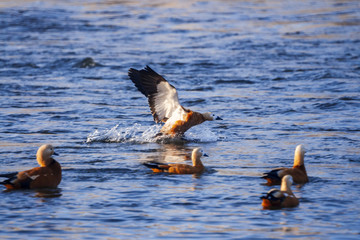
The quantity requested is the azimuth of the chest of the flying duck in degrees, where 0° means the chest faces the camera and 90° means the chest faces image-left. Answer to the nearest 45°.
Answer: approximately 270°

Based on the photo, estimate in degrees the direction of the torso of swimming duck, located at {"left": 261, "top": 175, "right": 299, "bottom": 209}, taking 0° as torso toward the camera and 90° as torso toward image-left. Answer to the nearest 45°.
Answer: approximately 225°

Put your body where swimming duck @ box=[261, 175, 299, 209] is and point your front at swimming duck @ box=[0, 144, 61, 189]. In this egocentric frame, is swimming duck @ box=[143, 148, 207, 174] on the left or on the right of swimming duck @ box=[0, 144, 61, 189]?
right

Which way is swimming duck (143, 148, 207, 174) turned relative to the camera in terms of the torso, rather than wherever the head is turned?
to the viewer's right

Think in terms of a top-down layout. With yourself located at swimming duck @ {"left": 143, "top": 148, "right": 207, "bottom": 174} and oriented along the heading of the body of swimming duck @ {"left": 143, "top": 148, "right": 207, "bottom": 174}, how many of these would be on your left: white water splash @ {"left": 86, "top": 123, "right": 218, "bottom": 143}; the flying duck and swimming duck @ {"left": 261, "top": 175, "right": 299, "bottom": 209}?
2

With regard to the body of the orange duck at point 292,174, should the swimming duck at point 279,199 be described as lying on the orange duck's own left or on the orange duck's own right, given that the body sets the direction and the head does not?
on the orange duck's own right

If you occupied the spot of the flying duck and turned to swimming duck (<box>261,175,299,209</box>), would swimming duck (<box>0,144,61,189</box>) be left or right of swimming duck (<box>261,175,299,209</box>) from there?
right

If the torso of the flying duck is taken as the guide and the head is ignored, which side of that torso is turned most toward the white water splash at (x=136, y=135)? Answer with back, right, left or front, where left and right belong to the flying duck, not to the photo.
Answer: back

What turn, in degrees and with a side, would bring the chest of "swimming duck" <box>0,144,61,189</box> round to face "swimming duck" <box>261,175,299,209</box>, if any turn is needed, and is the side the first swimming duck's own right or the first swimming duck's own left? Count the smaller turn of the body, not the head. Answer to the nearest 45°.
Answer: approximately 45° to the first swimming duck's own right

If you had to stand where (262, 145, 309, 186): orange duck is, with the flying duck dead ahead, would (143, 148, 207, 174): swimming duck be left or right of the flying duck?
left

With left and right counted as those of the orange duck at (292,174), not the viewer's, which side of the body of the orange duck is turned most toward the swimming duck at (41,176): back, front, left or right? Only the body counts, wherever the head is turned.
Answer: back

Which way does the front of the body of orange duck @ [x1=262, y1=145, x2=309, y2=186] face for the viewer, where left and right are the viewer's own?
facing to the right of the viewer
